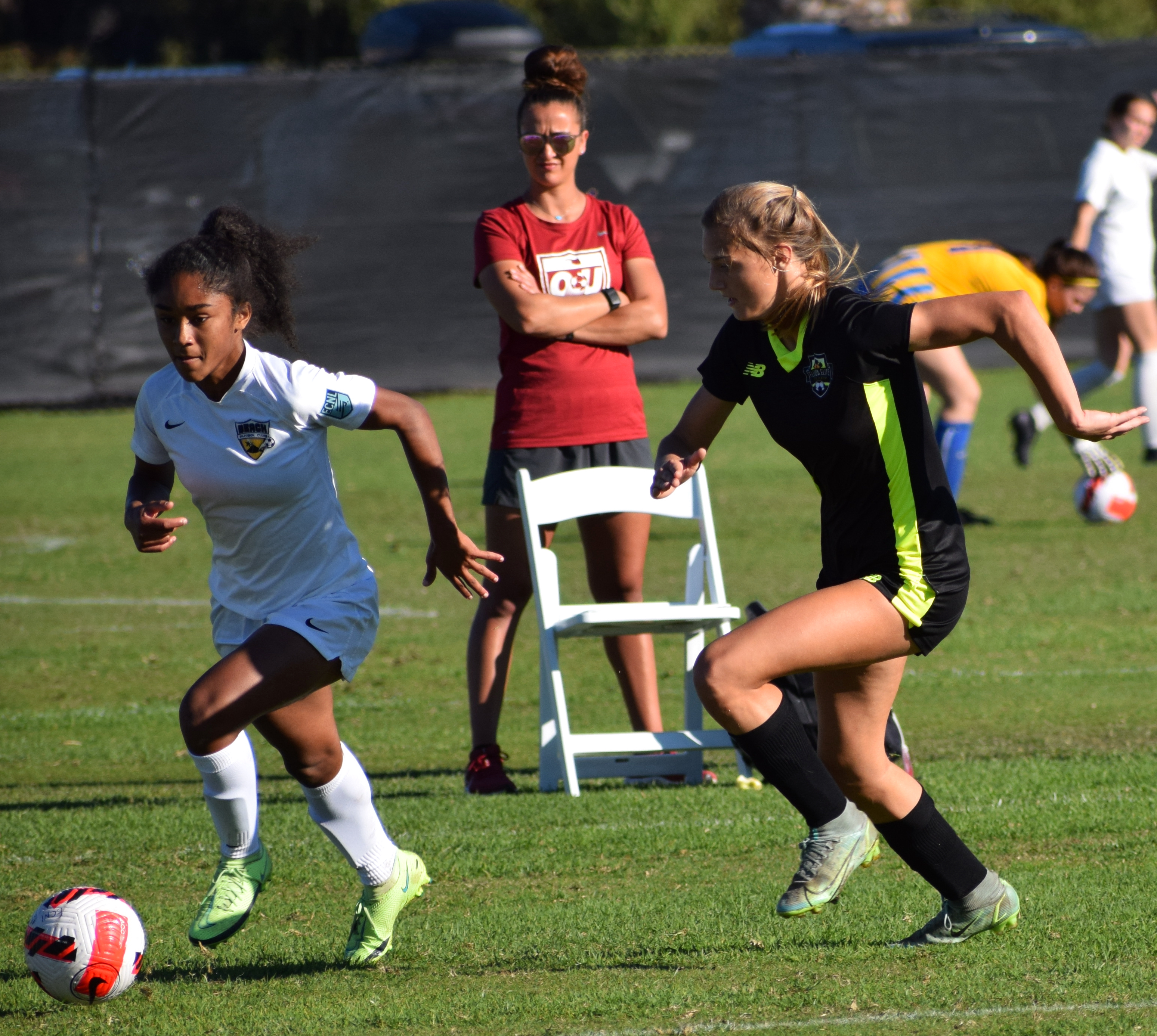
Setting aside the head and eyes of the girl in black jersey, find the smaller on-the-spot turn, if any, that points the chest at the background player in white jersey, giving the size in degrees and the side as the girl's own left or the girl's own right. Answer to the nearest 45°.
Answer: approximately 135° to the girl's own right

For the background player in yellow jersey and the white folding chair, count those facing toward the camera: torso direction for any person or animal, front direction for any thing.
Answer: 1

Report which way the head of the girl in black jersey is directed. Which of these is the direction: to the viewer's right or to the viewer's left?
to the viewer's left

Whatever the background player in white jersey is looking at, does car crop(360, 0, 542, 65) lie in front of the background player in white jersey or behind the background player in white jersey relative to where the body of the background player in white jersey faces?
behind

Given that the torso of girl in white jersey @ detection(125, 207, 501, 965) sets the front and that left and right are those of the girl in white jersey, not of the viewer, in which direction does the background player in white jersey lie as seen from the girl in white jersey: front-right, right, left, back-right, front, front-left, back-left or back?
back

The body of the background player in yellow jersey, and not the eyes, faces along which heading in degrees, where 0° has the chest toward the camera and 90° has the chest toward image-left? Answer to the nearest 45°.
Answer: approximately 270°

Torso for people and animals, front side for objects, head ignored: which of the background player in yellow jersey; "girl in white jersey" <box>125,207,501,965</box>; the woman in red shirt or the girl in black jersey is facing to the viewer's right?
the background player in yellow jersey

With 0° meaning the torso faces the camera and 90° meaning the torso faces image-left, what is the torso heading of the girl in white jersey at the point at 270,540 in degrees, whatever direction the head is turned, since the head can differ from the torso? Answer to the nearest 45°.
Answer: approximately 45°

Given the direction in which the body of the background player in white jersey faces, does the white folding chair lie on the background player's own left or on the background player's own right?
on the background player's own right

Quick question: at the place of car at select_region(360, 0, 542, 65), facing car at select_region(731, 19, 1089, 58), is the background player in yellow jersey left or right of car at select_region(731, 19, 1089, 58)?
right

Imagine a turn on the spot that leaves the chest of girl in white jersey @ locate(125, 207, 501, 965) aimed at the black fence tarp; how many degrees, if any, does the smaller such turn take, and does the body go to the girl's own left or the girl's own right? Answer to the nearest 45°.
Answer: approximately 135° to the girl's own right

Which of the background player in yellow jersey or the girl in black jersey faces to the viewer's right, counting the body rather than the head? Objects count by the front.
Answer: the background player in yellow jersey
